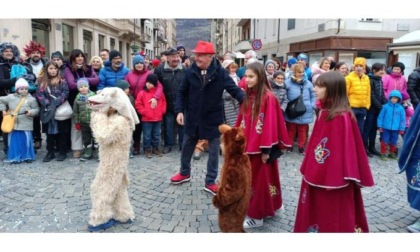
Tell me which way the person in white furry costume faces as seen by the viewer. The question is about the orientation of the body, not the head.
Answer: to the viewer's left

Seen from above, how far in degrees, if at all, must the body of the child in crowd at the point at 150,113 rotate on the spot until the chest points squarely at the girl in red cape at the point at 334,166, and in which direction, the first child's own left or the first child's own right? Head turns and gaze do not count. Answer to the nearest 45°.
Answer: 0° — they already face them

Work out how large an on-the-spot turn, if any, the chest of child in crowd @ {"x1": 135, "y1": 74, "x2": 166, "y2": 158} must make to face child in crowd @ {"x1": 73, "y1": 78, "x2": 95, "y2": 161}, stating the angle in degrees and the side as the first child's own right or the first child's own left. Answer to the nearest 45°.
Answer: approximately 90° to the first child's own right

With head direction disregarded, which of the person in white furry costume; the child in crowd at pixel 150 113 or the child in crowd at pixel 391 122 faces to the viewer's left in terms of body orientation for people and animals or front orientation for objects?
the person in white furry costume

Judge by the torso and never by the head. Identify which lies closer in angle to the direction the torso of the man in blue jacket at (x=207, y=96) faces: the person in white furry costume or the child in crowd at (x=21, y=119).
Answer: the person in white furry costume

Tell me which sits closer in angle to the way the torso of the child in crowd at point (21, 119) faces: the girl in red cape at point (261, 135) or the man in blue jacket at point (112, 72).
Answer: the girl in red cape

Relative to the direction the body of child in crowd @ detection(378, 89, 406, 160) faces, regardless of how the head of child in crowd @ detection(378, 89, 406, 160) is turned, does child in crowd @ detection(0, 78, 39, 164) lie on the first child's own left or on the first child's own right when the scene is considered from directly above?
on the first child's own right

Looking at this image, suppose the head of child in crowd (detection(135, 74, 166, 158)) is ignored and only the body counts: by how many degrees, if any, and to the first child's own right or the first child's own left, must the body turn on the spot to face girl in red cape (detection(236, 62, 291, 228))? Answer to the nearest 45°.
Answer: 0° — they already face them

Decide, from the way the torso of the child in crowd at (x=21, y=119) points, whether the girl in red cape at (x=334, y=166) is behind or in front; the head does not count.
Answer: in front

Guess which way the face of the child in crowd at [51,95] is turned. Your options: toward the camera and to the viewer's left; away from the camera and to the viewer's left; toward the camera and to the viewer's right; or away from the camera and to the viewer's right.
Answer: toward the camera and to the viewer's right

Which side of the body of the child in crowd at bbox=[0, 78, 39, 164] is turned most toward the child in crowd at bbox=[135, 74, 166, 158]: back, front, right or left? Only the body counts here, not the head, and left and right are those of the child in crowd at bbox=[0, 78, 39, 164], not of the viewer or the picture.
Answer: left
